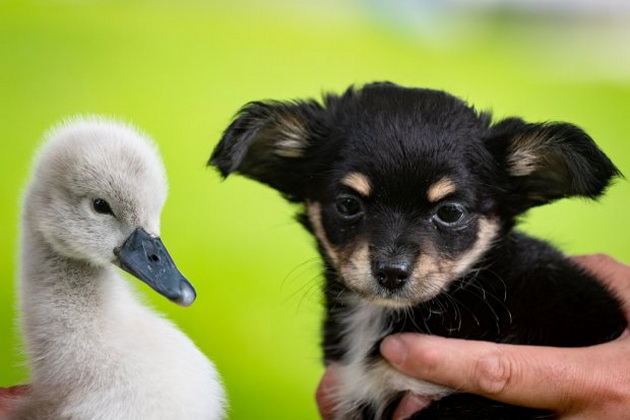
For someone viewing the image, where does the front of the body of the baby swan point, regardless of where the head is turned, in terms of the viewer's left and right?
facing the viewer and to the right of the viewer

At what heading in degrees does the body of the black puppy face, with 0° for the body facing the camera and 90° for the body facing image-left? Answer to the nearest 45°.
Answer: approximately 45°

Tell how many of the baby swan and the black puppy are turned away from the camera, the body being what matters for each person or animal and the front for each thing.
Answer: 0

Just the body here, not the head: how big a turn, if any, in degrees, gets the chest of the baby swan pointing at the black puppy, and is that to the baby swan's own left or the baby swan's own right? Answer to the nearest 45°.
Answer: approximately 45° to the baby swan's own left
